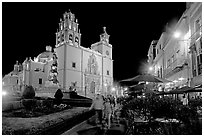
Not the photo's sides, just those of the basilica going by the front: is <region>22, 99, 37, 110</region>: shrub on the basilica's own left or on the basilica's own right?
on the basilica's own right

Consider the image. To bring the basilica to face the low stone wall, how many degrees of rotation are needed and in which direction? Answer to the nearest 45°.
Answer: approximately 45° to its right

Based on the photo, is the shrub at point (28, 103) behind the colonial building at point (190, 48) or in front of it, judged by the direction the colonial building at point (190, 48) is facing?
in front

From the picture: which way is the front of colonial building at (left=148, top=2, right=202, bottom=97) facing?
to the viewer's left

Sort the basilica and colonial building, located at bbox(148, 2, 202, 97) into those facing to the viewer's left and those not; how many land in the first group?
1

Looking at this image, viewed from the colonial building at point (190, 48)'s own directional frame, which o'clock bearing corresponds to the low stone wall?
The low stone wall is roughly at 11 o'clock from the colonial building.

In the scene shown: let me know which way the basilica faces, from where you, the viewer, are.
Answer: facing the viewer and to the right of the viewer

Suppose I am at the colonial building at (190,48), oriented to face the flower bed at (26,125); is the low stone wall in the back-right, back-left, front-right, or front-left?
front-right

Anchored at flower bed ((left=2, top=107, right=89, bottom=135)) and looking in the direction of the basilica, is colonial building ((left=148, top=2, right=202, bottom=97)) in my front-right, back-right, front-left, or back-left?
front-right

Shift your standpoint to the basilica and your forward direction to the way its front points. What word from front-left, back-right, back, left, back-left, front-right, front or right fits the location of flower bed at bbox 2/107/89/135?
front-right
